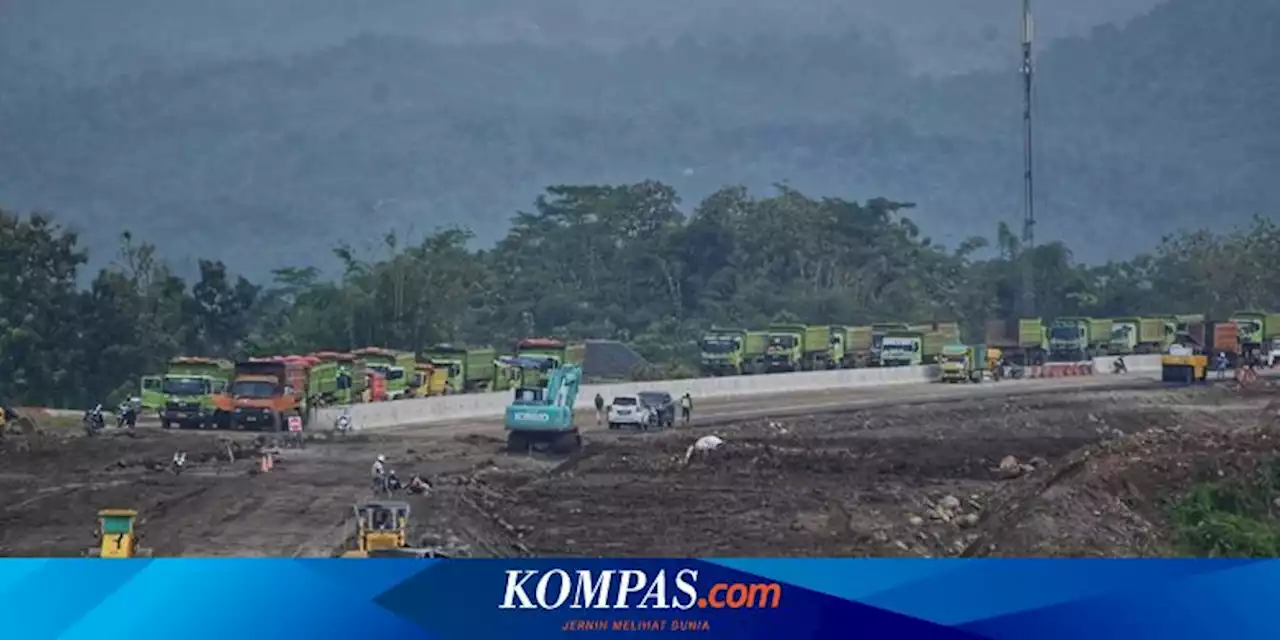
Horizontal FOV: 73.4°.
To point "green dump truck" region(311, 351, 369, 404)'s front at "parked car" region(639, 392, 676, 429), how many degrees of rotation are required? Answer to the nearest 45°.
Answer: approximately 135° to its left

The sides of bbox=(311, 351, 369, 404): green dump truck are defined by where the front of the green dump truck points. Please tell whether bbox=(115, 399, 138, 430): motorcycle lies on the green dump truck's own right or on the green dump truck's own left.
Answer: on the green dump truck's own right

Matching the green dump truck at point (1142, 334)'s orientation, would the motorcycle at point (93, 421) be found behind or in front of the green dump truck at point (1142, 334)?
in front

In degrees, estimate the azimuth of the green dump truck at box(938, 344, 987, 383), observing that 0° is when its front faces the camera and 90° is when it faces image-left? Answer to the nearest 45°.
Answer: approximately 45°

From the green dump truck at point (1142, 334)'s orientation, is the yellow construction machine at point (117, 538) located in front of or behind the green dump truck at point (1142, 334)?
in front

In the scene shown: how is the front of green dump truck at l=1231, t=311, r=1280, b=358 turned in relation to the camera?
facing the viewer and to the left of the viewer

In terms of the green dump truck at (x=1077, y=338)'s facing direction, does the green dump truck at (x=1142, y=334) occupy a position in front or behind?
behind

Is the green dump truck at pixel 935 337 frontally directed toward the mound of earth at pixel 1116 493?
no

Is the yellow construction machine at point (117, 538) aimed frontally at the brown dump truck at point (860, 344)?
no

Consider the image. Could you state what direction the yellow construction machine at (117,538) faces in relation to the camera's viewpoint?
facing the viewer

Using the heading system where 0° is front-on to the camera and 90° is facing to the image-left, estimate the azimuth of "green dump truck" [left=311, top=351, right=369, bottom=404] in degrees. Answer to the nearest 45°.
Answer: approximately 45°

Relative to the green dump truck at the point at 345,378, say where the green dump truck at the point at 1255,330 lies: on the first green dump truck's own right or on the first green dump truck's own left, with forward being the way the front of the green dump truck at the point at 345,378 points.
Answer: on the first green dump truck's own left
